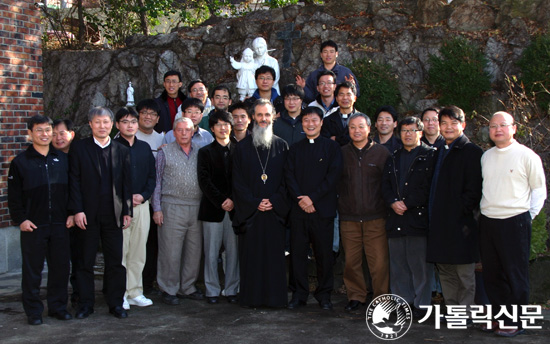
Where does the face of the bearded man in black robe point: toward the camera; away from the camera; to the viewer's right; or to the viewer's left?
toward the camera

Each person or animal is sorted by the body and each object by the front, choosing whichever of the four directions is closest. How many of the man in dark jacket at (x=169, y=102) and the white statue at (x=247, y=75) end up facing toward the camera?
2

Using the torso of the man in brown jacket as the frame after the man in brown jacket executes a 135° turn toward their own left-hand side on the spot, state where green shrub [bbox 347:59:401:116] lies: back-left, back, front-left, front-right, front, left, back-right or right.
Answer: front-left

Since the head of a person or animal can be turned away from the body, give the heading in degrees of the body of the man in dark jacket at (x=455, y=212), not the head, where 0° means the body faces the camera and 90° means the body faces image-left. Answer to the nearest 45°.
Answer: approximately 45°

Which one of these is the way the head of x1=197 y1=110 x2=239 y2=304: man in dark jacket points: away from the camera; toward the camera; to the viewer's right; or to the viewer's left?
toward the camera

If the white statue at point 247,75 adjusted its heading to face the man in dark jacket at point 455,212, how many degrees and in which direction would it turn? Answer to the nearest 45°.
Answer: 0° — it already faces them

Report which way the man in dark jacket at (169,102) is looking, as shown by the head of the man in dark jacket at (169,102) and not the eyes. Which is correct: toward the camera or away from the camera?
toward the camera

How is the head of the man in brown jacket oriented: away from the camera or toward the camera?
toward the camera

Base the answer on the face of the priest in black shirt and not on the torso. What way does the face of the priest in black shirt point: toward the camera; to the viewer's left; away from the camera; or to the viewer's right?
toward the camera

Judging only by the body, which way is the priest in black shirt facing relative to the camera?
toward the camera

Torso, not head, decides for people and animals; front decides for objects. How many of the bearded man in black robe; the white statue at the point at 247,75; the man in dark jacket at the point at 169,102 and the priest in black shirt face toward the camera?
4

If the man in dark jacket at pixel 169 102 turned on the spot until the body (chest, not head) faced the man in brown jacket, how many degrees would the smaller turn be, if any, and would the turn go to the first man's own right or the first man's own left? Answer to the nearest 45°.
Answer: approximately 45° to the first man's own left

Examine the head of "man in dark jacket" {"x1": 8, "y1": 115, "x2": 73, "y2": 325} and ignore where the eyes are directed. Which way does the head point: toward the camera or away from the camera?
toward the camera

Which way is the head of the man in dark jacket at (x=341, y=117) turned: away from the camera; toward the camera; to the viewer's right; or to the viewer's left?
toward the camera

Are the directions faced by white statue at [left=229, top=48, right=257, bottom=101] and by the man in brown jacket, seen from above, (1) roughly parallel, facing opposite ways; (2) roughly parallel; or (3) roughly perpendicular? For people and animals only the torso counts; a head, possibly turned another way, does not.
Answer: roughly parallel

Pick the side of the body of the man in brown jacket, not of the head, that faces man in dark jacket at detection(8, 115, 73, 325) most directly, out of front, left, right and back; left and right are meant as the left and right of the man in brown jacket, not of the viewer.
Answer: right

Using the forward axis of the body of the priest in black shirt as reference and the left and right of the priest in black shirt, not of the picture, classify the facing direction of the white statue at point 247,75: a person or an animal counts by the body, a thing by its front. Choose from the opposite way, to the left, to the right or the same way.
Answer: the same way

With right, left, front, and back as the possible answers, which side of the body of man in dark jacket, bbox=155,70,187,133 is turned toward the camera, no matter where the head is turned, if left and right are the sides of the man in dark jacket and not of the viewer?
front
